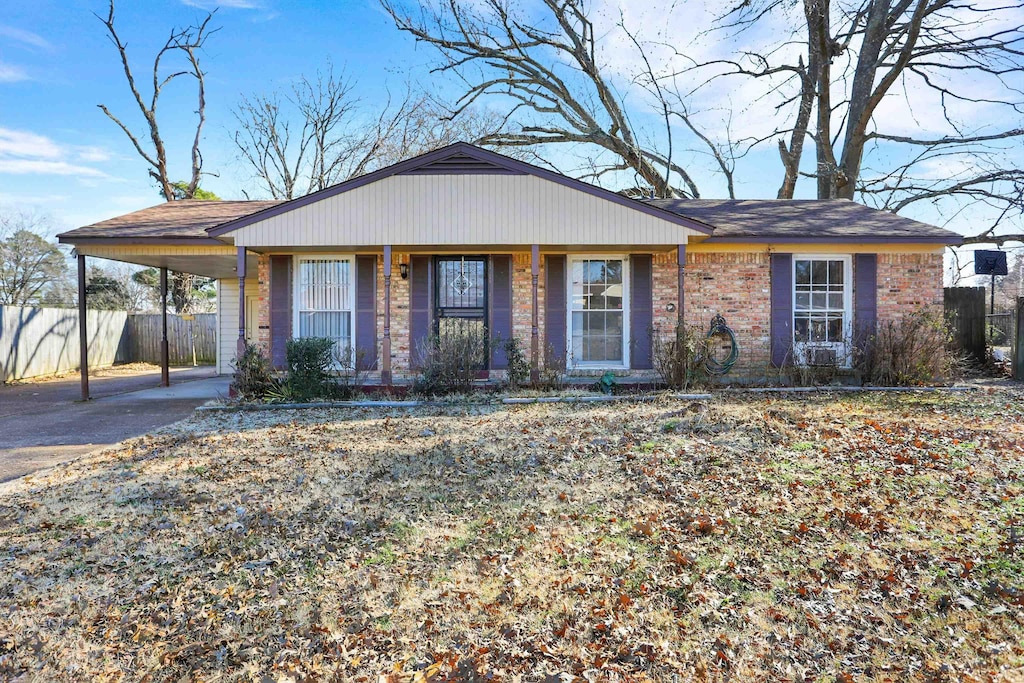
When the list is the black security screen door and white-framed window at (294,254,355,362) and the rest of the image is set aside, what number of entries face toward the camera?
2

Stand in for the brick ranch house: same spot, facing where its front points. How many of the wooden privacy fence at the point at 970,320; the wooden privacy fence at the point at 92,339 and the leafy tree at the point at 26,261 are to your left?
1

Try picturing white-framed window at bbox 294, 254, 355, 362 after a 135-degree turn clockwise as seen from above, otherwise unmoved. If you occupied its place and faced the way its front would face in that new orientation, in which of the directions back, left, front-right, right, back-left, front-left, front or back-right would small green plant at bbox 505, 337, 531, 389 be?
back

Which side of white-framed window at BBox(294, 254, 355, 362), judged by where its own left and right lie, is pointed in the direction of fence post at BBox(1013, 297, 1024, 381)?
left

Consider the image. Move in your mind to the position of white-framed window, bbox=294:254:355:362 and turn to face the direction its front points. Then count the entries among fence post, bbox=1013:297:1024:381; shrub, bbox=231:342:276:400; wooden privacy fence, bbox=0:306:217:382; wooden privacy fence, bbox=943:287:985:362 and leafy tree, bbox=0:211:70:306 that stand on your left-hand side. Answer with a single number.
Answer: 2

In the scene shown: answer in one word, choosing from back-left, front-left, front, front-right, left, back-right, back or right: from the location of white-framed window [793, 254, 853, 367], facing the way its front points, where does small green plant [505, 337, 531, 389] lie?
front-right

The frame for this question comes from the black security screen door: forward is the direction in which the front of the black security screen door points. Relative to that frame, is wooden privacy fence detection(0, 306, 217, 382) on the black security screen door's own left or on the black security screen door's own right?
on the black security screen door's own right

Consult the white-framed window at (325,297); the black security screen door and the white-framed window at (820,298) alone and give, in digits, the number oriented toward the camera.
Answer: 3

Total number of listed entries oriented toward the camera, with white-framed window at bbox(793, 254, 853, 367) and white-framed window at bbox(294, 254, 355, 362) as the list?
2

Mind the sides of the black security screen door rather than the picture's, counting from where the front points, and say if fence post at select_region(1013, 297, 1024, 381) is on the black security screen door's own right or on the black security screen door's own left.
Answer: on the black security screen door's own left

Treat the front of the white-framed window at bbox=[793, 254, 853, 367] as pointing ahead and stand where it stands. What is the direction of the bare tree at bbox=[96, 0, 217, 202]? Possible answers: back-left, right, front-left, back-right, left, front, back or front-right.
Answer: right

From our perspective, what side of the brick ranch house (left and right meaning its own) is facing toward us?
front

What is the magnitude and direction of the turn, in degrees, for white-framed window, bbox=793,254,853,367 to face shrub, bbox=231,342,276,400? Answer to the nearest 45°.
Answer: approximately 45° to its right

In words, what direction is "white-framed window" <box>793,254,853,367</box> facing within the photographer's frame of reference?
facing the viewer

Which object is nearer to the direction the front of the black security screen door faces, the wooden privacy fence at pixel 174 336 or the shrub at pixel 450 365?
the shrub

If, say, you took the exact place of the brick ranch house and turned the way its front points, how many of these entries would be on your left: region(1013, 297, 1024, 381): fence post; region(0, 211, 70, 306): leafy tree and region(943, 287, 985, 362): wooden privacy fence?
2

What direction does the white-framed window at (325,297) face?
toward the camera
